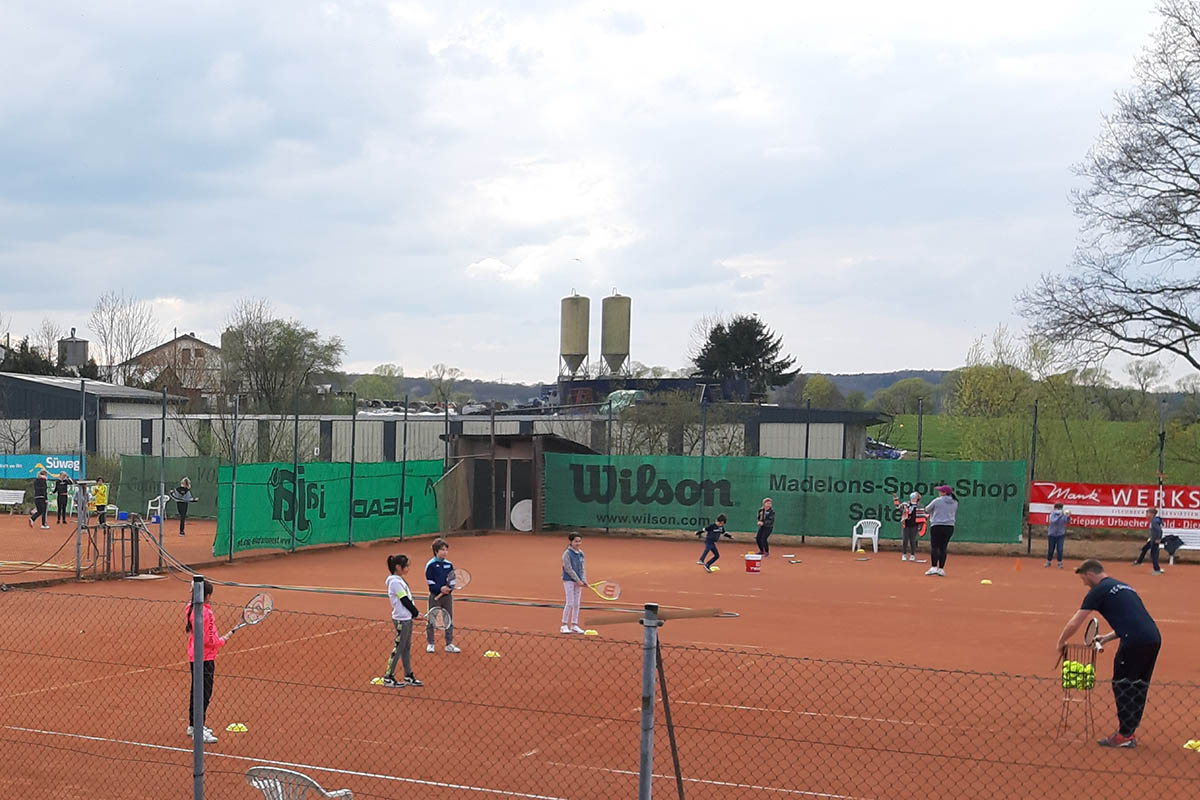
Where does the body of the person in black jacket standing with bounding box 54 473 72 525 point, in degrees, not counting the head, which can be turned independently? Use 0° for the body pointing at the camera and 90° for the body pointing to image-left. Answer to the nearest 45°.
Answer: approximately 0°

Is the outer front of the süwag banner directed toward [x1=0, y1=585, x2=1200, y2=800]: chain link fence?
yes

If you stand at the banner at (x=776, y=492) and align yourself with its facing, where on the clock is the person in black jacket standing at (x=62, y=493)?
The person in black jacket standing is roughly at 3 o'clock from the banner.

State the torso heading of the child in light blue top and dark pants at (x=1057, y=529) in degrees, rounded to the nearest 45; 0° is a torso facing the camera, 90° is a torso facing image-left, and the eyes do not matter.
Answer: approximately 0°

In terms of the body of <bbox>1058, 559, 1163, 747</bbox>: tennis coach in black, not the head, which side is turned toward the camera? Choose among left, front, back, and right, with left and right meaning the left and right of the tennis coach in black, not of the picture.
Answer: left

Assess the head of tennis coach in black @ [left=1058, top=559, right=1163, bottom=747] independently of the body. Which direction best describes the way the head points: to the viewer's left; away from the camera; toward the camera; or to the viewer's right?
to the viewer's left

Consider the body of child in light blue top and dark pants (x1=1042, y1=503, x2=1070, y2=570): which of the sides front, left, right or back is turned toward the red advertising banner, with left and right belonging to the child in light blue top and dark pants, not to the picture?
back

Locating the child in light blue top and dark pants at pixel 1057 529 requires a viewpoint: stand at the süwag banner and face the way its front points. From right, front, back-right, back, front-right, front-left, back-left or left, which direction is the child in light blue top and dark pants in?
front-left

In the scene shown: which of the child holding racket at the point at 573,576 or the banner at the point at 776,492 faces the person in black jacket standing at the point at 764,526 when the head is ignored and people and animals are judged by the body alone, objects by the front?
the banner

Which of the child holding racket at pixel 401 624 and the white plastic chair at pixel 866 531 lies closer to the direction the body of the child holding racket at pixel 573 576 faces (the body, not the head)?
the child holding racket
